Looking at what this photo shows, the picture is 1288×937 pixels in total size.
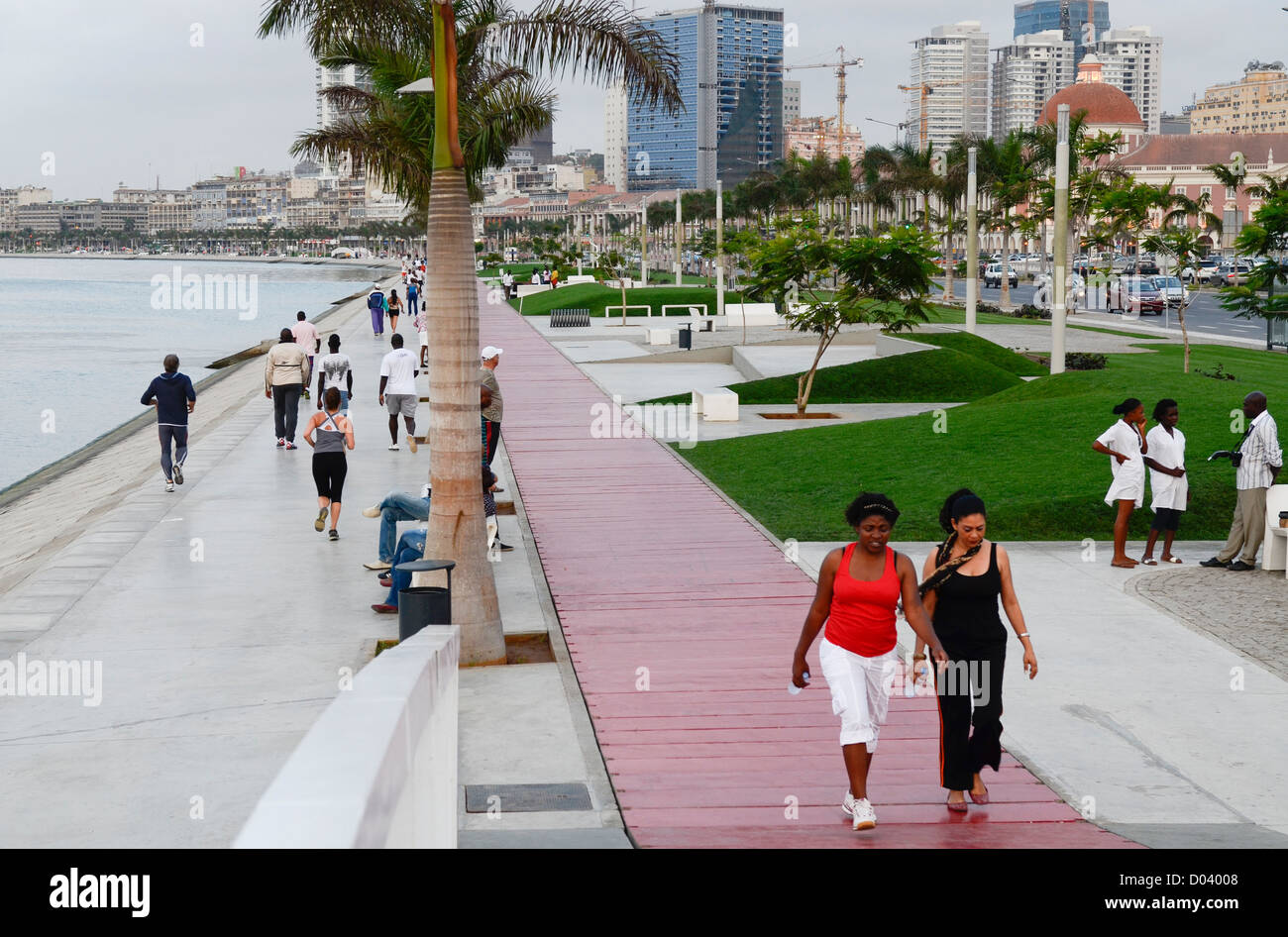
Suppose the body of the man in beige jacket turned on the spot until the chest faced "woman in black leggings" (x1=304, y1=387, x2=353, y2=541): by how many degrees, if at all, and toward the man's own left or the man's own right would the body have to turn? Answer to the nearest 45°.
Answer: approximately 180°

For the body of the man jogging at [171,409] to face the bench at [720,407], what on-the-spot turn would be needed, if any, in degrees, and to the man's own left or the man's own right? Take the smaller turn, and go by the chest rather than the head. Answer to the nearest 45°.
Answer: approximately 45° to the man's own right

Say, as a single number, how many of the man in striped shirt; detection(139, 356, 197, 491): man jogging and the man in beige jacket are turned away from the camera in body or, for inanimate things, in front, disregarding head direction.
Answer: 2

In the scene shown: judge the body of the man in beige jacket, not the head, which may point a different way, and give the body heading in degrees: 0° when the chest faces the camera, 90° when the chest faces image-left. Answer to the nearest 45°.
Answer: approximately 180°

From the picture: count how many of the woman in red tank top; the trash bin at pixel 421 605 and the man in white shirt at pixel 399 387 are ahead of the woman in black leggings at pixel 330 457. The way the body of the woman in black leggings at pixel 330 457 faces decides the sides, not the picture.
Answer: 1

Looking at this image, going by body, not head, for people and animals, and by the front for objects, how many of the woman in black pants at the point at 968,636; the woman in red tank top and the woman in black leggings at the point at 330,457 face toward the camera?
2

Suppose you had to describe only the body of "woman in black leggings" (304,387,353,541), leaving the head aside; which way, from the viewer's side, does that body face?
away from the camera

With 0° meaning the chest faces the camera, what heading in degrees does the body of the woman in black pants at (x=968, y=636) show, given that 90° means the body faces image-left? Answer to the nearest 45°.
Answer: approximately 0°

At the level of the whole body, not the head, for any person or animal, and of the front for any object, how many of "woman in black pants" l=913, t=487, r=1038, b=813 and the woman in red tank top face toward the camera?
2

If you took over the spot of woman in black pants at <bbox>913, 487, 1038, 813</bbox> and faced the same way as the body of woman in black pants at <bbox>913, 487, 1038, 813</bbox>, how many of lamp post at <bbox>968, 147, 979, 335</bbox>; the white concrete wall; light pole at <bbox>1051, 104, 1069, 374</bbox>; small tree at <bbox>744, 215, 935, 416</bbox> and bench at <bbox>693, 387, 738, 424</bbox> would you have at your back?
4

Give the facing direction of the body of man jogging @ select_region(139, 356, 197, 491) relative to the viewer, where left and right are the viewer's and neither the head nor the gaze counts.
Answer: facing away from the viewer

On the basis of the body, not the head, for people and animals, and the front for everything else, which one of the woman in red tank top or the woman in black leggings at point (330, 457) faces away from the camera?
the woman in black leggings

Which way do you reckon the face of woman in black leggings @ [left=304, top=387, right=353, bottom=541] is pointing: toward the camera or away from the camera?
away from the camera

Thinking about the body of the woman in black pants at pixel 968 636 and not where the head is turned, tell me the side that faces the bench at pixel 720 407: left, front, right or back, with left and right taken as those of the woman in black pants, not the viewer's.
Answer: back

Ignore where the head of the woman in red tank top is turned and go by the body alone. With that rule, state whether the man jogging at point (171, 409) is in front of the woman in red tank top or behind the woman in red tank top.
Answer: behind

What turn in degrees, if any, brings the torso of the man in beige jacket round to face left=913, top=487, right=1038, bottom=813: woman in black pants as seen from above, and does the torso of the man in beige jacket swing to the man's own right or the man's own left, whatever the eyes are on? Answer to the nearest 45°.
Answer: approximately 180°

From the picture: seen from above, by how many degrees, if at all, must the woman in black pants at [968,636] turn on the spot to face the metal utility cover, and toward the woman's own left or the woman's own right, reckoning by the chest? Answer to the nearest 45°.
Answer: approximately 90° to the woman's own right
